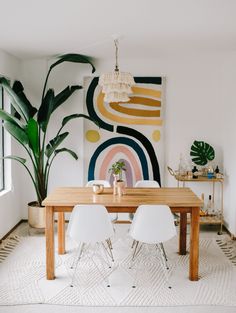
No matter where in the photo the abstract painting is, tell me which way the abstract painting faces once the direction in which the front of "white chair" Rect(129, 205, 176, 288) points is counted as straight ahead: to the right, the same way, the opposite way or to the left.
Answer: the opposite way

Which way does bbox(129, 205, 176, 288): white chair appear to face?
away from the camera

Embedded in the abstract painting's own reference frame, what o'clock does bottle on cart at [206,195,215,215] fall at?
The bottle on cart is roughly at 9 o'clock from the abstract painting.

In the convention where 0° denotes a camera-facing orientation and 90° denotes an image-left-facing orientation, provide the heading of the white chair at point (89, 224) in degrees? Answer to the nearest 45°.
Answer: approximately 180°

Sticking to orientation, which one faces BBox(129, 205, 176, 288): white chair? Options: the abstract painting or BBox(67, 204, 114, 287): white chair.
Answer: the abstract painting

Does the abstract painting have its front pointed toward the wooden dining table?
yes

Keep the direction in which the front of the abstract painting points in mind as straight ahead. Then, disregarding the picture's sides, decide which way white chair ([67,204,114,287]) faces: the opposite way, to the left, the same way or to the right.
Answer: the opposite way
